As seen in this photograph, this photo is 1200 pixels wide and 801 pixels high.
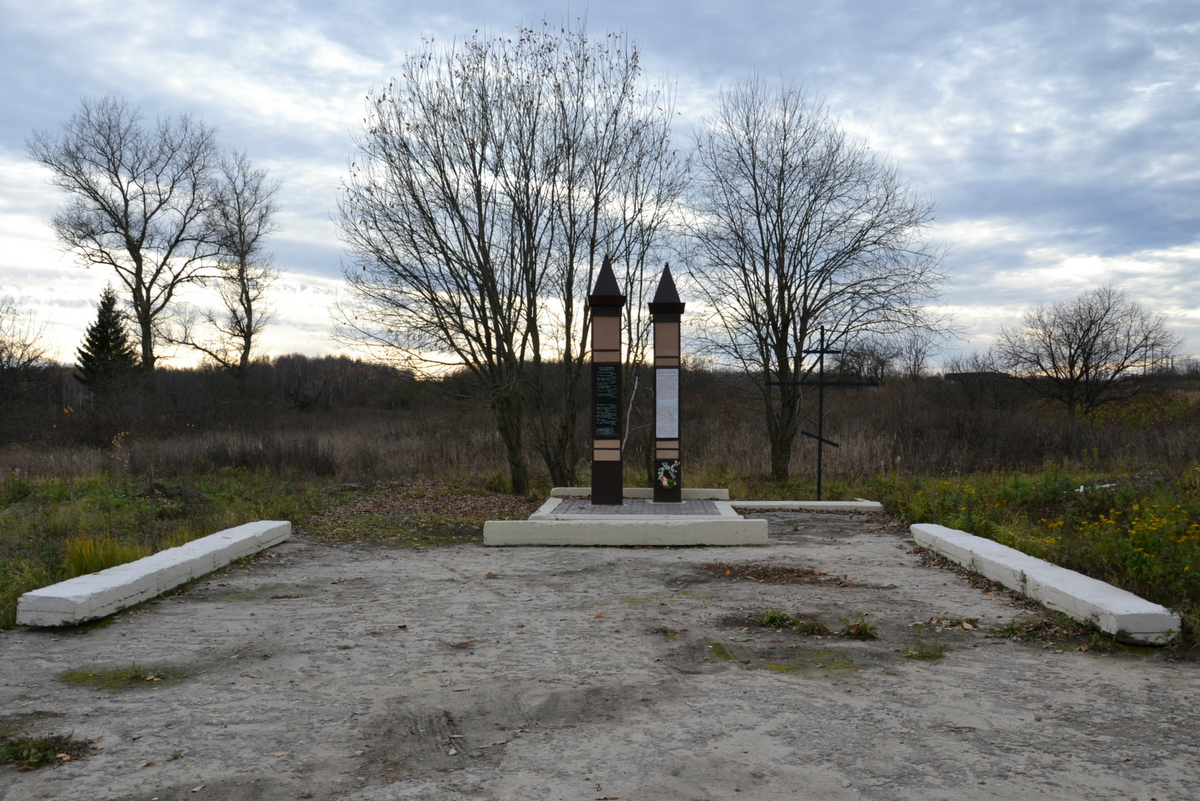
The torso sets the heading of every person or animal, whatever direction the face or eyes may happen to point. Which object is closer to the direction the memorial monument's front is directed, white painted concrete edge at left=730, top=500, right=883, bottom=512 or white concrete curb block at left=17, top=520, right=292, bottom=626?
the white concrete curb block

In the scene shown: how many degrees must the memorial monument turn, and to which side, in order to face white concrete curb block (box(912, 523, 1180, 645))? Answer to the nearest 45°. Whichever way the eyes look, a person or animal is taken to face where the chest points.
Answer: approximately 45° to its left

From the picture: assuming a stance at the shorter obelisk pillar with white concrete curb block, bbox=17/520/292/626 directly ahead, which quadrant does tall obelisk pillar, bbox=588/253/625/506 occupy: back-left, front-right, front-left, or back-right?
front-right

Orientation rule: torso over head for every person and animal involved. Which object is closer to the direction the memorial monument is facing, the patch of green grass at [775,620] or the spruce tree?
the patch of green grass

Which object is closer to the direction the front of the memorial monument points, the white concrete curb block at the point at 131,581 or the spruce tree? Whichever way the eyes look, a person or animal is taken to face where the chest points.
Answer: the white concrete curb block

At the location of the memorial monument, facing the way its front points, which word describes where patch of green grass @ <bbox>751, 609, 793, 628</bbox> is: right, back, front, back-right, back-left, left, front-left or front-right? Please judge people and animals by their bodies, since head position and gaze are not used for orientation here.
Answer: front

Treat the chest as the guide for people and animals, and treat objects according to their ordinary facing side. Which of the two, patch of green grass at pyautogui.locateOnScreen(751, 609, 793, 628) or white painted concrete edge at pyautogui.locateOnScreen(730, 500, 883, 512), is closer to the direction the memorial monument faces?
the patch of green grass

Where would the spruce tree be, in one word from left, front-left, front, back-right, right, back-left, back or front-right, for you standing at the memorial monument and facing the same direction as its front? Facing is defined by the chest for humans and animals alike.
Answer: back-right

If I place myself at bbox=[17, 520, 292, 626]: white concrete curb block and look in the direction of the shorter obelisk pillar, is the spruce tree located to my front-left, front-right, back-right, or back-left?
front-left

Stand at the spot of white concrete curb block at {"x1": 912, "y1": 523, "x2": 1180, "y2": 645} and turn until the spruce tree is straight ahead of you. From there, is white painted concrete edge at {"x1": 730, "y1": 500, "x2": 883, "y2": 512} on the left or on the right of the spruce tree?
right

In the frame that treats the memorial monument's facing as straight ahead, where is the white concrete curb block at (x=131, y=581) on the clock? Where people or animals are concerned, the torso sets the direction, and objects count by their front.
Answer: The white concrete curb block is roughly at 1 o'clock from the memorial monument.

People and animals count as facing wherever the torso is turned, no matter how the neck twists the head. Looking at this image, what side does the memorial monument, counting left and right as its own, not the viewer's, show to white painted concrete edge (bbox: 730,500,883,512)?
left

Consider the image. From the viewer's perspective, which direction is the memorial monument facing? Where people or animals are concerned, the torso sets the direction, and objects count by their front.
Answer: toward the camera
